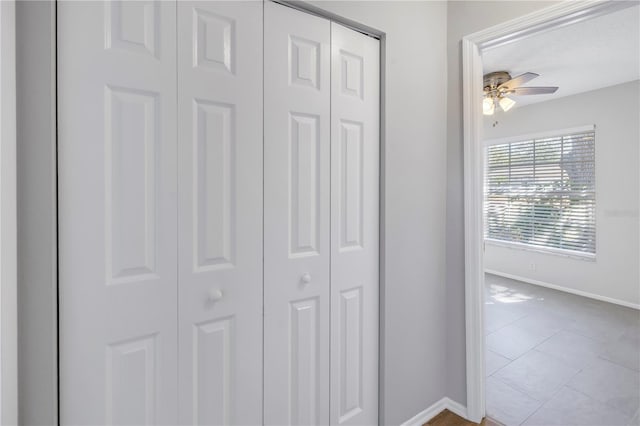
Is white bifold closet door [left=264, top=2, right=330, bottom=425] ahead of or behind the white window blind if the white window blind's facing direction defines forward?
ahead

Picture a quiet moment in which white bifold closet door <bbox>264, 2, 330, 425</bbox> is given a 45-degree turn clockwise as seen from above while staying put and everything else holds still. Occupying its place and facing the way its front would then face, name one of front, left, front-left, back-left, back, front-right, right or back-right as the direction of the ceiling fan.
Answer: back-left

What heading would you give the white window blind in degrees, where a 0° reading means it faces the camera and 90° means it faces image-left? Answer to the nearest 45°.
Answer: approximately 45°

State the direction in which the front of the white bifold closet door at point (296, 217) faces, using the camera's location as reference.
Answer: facing the viewer and to the right of the viewer

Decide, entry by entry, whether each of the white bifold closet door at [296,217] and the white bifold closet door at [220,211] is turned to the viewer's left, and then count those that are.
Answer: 0

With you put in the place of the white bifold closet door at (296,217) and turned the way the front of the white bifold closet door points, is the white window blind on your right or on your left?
on your left

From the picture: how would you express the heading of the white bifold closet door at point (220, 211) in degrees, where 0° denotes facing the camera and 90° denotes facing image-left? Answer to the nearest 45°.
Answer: approximately 0°
